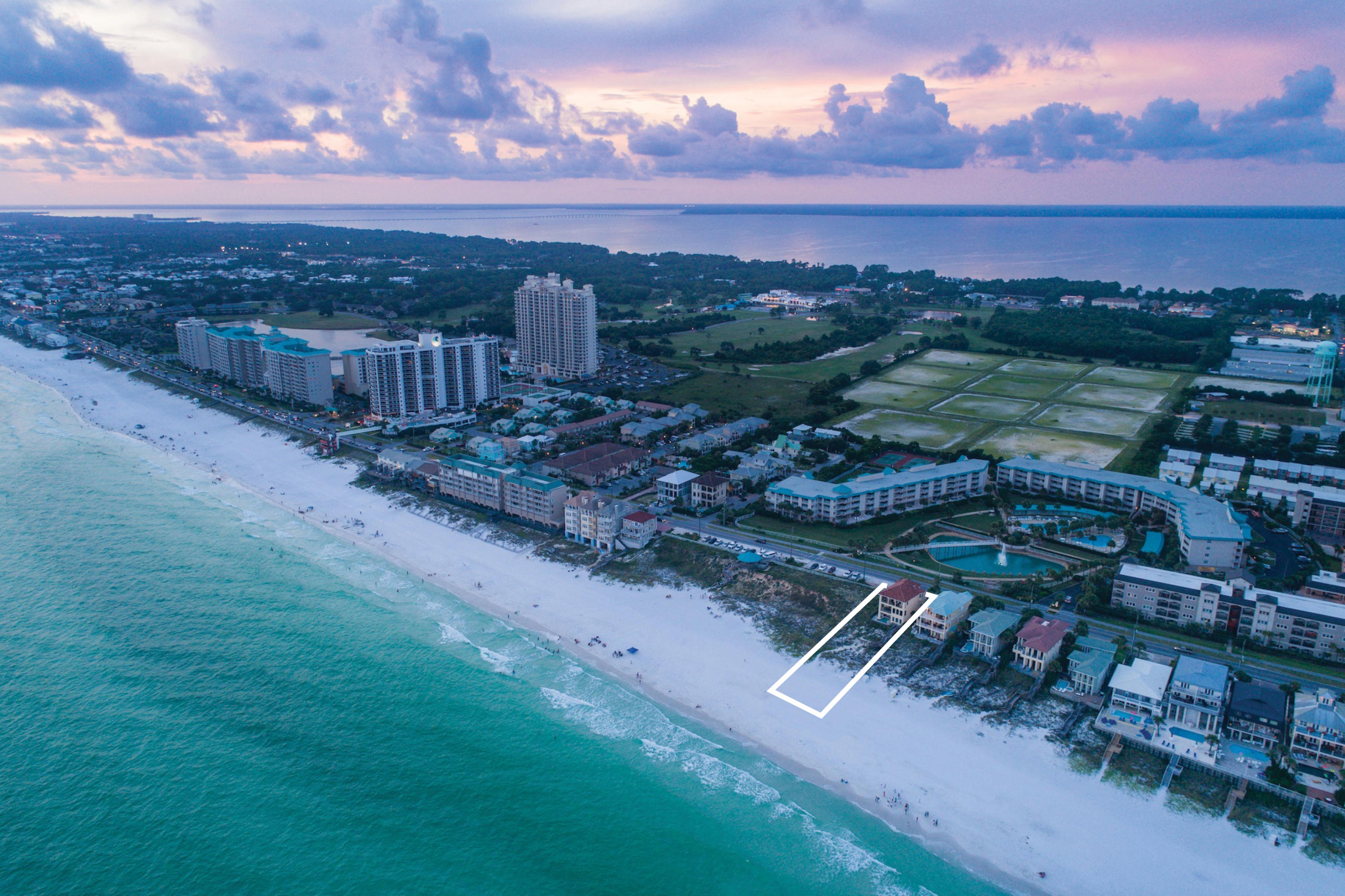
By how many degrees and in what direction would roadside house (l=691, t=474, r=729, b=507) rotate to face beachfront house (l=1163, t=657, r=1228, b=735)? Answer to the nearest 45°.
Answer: approximately 90° to its left

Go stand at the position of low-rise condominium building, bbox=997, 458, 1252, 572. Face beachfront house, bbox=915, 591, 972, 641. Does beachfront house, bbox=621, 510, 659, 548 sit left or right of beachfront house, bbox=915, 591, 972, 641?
right

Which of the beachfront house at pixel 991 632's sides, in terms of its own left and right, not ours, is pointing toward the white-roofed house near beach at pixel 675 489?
right

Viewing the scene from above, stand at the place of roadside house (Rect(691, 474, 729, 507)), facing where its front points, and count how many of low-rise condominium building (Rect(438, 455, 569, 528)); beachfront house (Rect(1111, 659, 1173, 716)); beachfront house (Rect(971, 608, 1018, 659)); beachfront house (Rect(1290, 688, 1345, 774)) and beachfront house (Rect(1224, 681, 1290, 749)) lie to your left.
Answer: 4

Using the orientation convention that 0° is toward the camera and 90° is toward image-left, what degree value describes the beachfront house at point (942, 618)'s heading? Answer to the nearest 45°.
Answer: approximately 45°

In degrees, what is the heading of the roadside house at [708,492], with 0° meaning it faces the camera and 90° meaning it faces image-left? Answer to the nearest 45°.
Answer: approximately 45°

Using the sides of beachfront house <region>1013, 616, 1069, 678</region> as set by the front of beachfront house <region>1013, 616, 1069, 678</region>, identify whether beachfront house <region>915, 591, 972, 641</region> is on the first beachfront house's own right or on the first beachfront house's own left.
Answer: on the first beachfront house's own right

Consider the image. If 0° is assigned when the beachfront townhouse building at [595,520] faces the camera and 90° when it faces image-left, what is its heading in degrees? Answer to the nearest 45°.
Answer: approximately 45°
